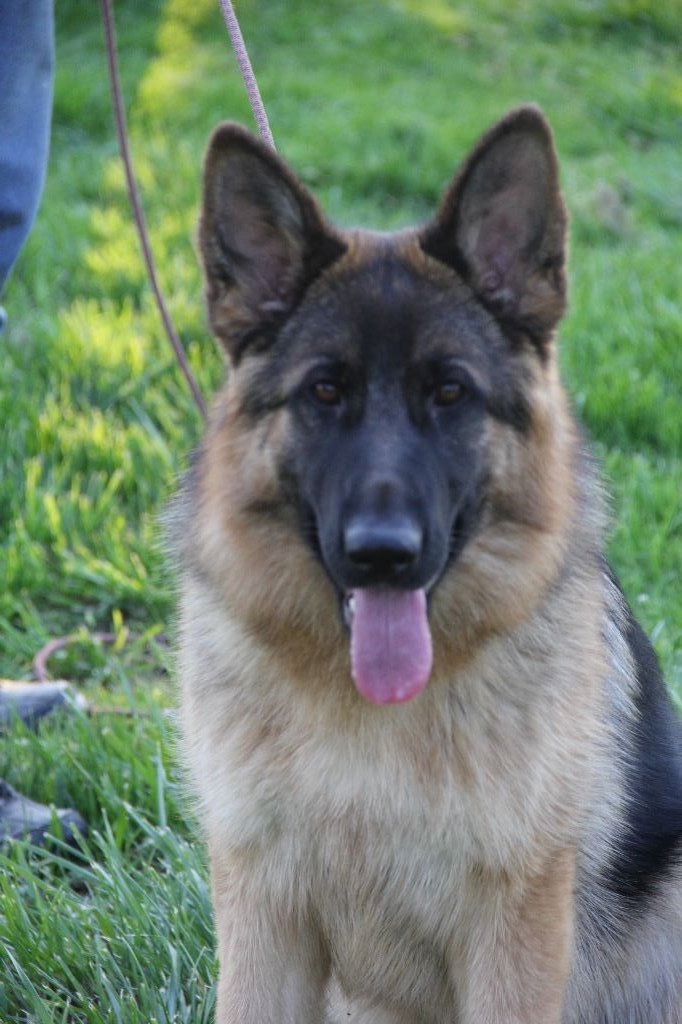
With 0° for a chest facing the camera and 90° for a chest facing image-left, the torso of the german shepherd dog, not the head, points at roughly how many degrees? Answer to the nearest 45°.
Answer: approximately 0°
